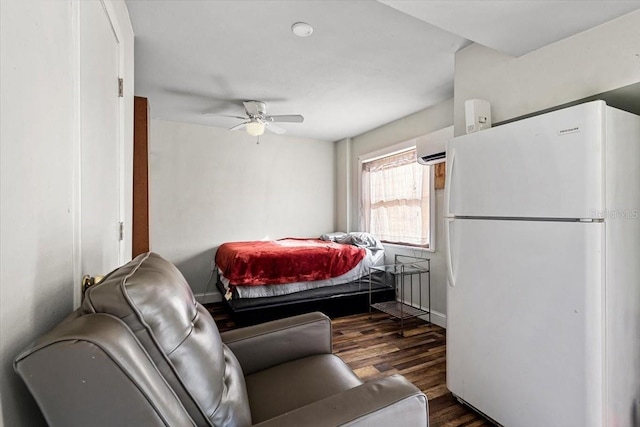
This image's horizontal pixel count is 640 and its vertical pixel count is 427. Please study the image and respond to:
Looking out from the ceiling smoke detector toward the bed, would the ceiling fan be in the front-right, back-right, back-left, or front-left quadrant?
front-left

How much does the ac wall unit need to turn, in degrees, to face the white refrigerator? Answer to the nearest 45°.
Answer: approximately 45° to its left

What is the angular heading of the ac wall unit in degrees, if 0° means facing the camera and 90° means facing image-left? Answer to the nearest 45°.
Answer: approximately 45°

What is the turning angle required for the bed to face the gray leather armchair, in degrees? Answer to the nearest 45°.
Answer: approximately 90° to its left

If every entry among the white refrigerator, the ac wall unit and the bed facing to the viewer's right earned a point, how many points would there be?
0

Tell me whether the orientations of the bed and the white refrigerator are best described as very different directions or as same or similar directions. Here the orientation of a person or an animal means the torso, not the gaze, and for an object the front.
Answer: same or similar directions

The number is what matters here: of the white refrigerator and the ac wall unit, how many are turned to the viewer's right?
0

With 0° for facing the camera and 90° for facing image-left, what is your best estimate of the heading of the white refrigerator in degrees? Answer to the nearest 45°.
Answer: approximately 45°

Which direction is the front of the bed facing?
to the viewer's left

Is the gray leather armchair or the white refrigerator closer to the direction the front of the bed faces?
the gray leather armchair

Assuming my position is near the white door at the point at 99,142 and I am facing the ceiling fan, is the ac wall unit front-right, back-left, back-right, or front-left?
front-right

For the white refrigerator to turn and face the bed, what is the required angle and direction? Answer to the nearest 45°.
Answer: approximately 45° to its right
